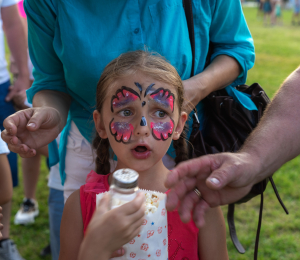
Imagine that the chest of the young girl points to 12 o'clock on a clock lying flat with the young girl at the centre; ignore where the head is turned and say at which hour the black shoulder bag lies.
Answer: The black shoulder bag is roughly at 8 o'clock from the young girl.

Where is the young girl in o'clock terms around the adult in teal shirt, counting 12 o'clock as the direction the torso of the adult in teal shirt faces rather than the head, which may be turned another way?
The young girl is roughly at 11 o'clock from the adult in teal shirt.

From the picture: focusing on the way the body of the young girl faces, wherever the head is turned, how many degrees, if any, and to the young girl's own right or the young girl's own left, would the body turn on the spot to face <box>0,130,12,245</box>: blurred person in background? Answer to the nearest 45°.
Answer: approximately 135° to the young girl's own right

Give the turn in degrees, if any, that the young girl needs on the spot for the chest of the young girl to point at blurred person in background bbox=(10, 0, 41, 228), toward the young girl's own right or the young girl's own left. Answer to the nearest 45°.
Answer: approximately 135° to the young girl's own right

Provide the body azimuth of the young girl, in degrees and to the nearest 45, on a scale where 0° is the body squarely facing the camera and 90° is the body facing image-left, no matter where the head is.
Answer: approximately 0°

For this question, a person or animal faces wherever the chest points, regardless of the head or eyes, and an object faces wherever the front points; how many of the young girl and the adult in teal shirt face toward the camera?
2

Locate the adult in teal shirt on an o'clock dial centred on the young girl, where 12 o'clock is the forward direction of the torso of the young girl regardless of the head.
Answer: The adult in teal shirt is roughly at 5 o'clock from the young girl.
